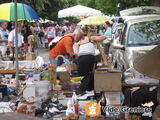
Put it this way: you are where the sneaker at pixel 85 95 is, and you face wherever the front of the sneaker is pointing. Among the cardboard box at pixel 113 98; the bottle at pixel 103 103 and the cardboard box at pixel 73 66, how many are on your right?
1

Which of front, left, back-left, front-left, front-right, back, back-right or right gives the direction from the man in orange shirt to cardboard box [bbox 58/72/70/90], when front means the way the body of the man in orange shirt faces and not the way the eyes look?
right

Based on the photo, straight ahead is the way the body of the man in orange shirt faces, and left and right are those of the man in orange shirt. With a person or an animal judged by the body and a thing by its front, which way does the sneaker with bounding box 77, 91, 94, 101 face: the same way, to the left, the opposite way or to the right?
the opposite way

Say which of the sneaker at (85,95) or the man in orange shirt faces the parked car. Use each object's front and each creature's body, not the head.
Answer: the man in orange shirt

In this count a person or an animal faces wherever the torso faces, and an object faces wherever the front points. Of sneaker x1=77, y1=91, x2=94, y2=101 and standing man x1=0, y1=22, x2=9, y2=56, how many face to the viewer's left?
1

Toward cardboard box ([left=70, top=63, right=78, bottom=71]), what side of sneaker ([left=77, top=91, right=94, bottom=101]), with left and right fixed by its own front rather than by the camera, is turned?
right

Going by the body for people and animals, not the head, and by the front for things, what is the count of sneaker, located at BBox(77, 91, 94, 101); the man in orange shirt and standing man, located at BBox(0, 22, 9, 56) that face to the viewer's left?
1

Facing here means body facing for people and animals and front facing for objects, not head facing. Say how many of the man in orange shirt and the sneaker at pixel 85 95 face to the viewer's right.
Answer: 1

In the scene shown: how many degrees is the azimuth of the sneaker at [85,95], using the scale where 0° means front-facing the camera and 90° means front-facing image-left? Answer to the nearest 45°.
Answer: approximately 90°

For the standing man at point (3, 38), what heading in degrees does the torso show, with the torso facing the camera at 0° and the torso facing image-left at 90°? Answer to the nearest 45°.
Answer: approximately 315°

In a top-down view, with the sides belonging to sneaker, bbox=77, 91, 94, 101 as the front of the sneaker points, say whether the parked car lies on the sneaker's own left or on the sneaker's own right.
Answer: on the sneaker's own right

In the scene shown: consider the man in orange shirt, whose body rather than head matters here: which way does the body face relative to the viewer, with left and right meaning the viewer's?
facing to the right of the viewer
